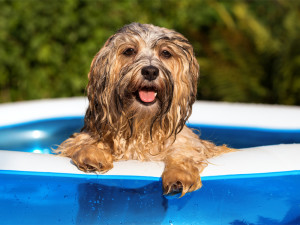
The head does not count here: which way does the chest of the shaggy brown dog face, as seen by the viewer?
toward the camera
